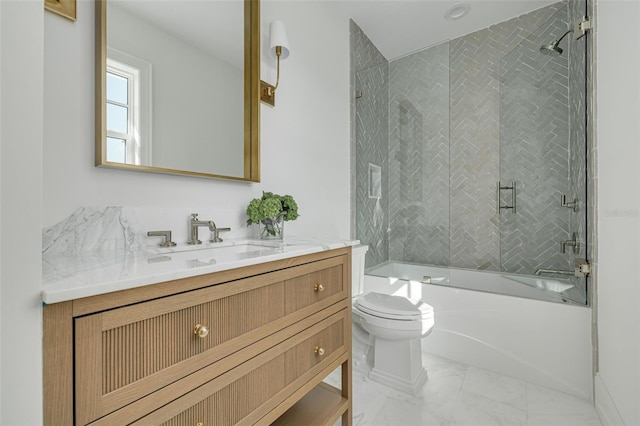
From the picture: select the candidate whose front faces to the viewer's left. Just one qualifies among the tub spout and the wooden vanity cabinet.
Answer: the tub spout

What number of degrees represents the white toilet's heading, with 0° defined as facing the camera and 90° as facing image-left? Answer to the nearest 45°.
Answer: approximately 315°

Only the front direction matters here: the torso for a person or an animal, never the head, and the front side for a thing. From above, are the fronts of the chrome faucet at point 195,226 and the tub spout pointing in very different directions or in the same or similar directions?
very different directions

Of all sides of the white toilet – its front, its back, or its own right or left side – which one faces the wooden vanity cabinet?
right

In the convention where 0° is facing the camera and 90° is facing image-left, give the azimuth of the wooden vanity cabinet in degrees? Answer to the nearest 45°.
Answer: approximately 315°

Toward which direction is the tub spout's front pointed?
to the viewer's left
